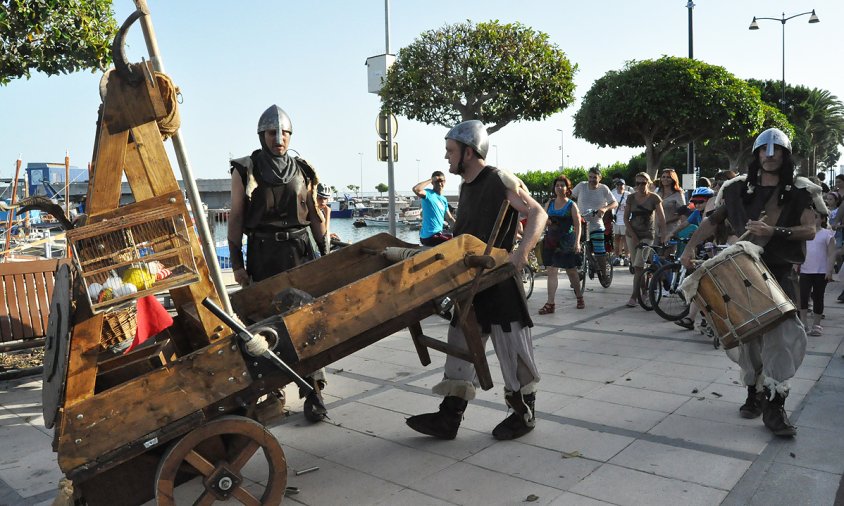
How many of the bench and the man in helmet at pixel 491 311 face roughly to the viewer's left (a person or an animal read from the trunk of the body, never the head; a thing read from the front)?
1

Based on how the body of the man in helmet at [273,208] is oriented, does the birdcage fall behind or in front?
in front

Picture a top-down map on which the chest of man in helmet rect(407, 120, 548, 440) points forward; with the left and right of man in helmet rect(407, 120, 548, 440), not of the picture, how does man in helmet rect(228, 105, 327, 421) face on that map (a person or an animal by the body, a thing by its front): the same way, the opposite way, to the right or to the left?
to the left

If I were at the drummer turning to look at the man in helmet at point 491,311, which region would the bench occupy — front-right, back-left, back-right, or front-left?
front-right

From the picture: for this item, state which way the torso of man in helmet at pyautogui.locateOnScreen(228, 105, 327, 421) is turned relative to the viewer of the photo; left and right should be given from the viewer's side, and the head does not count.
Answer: facing the viewer

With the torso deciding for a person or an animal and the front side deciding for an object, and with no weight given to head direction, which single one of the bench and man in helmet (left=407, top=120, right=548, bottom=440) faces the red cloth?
the man in helmet

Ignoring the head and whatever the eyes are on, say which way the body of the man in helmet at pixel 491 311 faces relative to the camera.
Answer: to the viewer's left
